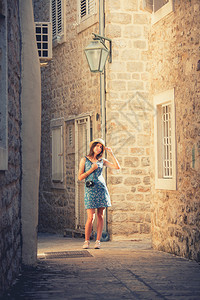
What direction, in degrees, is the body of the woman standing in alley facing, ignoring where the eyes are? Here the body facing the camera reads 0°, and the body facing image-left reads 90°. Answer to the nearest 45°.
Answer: approximately 0°

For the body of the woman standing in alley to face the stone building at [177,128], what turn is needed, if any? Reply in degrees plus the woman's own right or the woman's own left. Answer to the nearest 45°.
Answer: approximately 45° to the woman's own left
